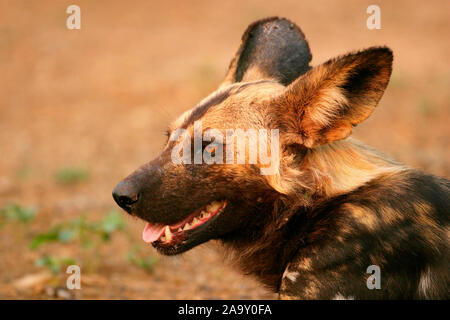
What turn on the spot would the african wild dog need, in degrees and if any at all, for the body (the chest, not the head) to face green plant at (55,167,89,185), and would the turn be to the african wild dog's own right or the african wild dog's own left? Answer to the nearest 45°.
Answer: approximately 45° to the african wild dog's own right

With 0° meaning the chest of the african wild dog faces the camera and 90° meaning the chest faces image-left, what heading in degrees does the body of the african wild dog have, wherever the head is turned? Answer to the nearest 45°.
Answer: approximately 90°
